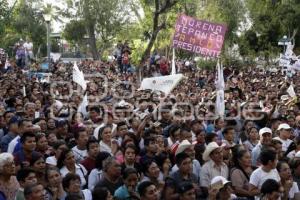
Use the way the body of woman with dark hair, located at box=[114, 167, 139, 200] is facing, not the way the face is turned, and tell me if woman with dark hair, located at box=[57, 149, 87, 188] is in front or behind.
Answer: behind

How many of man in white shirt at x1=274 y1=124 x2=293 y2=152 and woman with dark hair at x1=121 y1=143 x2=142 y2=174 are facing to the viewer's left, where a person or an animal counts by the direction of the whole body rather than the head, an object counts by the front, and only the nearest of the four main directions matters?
0

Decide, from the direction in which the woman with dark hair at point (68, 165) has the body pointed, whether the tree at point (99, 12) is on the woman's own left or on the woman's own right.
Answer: on the woman's own left

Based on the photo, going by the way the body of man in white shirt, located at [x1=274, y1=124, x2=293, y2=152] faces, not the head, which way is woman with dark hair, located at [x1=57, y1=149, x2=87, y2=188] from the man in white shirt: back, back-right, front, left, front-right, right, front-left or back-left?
right

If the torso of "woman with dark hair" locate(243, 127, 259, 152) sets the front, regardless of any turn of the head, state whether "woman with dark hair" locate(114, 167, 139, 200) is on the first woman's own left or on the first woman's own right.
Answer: on the first woman's own right

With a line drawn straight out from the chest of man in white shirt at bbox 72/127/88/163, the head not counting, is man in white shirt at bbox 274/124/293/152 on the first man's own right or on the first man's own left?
on the first man's own left

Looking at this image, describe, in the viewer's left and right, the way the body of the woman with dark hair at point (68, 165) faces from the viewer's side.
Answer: facing the viewer and to the right of the viewer

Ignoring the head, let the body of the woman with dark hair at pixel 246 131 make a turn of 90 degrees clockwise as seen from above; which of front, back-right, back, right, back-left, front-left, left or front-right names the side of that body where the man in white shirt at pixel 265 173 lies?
front-left

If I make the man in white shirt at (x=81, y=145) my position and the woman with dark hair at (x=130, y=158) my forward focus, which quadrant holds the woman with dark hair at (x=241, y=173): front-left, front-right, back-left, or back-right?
front-left

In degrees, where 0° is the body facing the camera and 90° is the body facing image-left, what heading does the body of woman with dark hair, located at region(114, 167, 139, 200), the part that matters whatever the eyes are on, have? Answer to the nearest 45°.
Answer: approximately 315°

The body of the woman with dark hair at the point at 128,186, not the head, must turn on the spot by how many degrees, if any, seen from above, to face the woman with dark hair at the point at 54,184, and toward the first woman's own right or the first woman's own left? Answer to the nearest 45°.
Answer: approximately 135° to the first woman's own right

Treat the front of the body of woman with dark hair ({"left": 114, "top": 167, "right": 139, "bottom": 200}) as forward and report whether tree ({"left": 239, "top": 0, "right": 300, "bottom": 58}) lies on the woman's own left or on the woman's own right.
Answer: on the woman's own left

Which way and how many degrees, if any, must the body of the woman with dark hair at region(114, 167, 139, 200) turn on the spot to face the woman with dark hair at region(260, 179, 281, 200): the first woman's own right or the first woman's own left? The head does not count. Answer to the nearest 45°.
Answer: approximately 45° to the first woman's own left

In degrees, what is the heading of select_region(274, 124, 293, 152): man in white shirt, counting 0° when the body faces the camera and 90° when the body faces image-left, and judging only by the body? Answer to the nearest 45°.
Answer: approximately 315°
